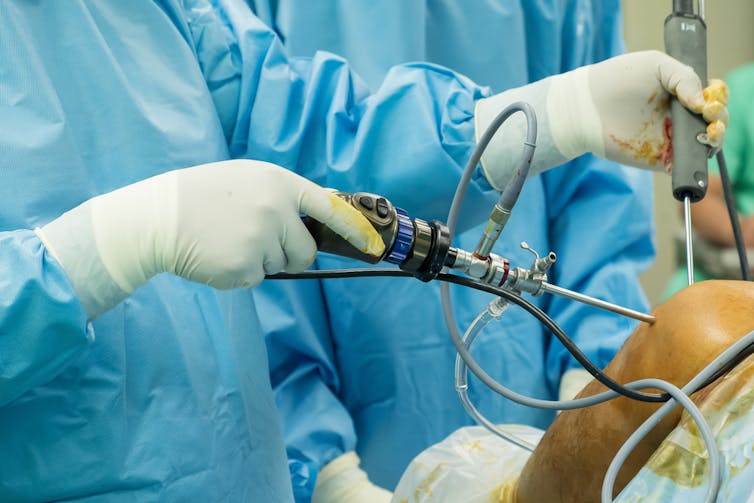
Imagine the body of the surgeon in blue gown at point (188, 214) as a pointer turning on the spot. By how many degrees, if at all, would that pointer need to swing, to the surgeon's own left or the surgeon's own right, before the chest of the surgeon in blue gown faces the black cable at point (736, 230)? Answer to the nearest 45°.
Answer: approximately 45° to the surgeon's own left

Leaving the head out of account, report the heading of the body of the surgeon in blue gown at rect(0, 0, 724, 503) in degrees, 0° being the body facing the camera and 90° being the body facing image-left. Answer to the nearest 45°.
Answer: approximately 315°
